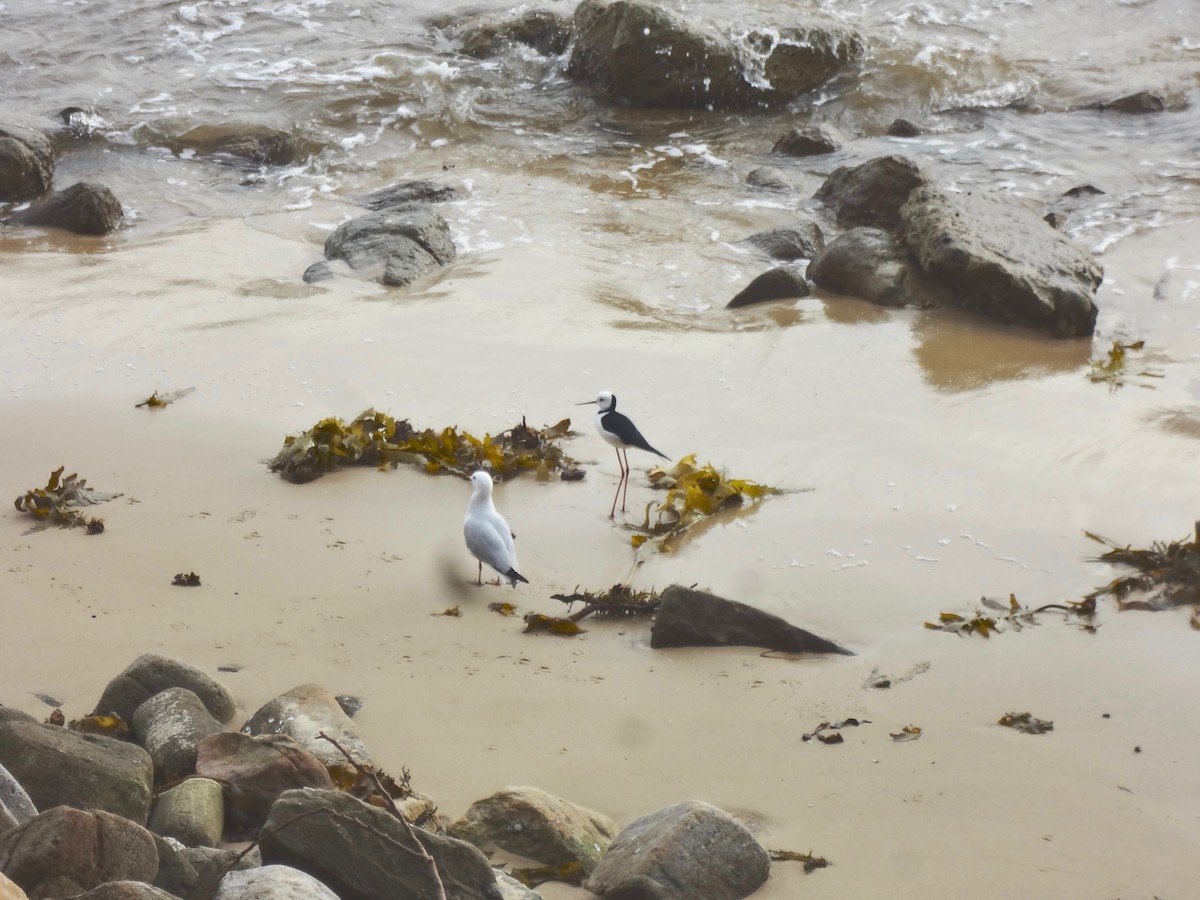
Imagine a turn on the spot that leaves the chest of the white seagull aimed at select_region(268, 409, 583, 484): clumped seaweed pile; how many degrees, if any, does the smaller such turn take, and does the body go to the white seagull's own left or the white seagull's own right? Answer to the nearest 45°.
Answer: approximately 45° to the white seagull's own right

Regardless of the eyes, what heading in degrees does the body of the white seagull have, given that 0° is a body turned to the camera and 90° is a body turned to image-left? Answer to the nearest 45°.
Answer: approximately 135°

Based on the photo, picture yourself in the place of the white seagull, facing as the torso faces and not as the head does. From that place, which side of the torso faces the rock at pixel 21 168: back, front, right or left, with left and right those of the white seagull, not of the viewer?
front

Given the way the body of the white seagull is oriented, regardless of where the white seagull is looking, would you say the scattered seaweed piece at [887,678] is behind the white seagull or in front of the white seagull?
behind

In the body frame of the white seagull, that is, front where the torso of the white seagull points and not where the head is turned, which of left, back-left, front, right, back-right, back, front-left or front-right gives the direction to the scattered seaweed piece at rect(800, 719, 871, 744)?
back

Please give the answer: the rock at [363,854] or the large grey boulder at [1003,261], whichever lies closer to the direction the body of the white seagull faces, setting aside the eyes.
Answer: the large grey boulder

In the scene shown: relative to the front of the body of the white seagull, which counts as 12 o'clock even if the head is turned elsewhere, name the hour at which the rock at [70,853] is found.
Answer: The rock is roughly at 8 o'clock from the white seagull.

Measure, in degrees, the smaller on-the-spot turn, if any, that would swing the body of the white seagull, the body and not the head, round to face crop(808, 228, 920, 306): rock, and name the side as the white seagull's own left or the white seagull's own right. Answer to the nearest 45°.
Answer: approximately 90° to the white seagull's own right

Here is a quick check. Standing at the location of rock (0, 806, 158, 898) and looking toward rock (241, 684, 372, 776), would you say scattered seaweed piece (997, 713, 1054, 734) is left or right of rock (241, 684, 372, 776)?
right

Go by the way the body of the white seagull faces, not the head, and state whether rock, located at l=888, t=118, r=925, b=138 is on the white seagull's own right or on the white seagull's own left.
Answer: on the white seagull's own right

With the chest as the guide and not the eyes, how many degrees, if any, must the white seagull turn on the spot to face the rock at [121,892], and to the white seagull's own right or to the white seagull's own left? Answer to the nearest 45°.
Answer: approximately 135° to the white seagull's own left

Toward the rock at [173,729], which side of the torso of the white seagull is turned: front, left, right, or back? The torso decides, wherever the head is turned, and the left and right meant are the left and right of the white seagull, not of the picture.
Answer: left

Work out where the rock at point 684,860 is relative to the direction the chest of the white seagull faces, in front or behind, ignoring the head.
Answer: behind

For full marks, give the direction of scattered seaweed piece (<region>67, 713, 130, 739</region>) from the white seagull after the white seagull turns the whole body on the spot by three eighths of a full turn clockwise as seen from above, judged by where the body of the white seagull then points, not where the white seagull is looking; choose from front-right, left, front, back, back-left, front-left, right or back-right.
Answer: back-right
